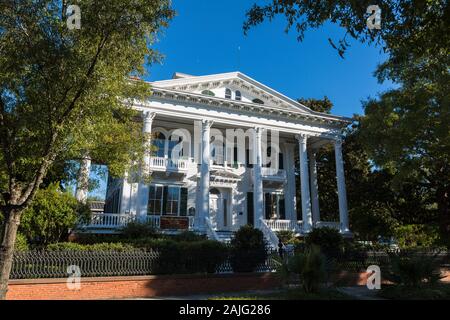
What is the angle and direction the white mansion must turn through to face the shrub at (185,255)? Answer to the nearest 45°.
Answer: approximately 45° to its right

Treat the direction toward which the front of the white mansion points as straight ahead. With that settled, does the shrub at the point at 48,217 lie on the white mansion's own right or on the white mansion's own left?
on the white mansion's own right

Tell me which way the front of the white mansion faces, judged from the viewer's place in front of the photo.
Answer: facing the viewer and to the right of the viewer

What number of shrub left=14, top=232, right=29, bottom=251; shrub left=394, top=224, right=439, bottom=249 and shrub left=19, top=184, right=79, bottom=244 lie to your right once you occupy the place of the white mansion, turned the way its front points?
2

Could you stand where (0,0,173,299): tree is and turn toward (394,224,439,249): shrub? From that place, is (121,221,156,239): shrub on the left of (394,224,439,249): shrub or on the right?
left

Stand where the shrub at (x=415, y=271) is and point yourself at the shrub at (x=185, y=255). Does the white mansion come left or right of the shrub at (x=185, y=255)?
right

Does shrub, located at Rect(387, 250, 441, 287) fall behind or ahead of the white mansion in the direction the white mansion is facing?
ahead
